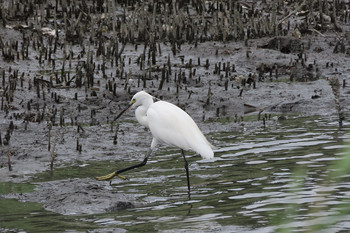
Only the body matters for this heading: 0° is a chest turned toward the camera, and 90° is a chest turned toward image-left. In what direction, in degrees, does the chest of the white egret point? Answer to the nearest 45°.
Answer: approximately 90°
